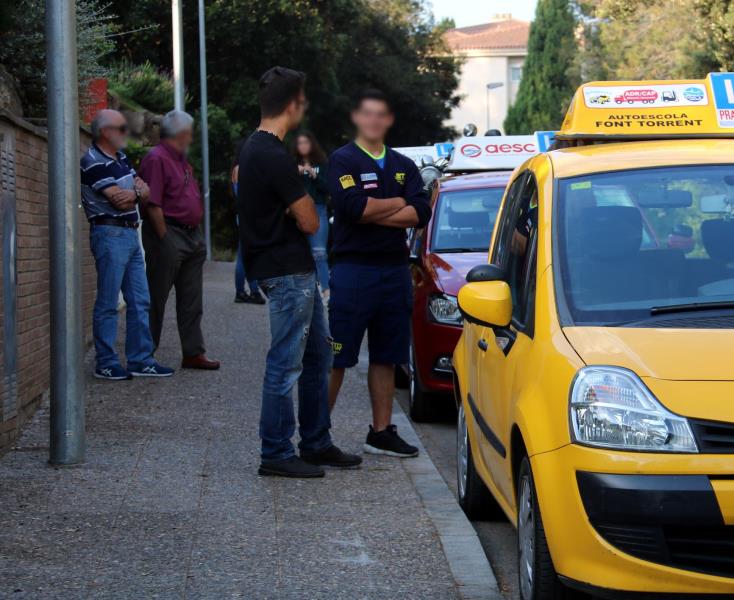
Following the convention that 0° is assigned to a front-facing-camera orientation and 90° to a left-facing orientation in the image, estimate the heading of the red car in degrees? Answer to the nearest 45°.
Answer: approximately 315°

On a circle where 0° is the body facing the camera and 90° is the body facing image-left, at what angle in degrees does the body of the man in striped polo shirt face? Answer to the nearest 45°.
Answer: approximately 315°

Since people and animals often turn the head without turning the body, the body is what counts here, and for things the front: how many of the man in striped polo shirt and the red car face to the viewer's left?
0

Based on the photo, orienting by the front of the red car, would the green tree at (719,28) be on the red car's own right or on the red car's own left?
on the red car's own left

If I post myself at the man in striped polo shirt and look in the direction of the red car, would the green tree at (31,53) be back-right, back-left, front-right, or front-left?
back-left

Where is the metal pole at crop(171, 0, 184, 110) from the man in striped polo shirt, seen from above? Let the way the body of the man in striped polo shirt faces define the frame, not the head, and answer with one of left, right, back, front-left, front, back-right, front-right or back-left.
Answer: back-left

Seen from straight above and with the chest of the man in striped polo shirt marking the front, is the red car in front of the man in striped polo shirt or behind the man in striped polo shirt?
in front

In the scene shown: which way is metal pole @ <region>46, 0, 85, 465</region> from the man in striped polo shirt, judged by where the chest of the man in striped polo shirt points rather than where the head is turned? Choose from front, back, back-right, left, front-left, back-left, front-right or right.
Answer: front-right

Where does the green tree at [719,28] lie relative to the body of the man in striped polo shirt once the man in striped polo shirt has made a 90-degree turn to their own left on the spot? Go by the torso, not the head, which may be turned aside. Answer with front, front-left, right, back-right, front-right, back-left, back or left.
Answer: front

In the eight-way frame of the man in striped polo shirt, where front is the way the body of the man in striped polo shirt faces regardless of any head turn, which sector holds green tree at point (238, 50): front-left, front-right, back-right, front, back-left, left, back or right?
back-left
